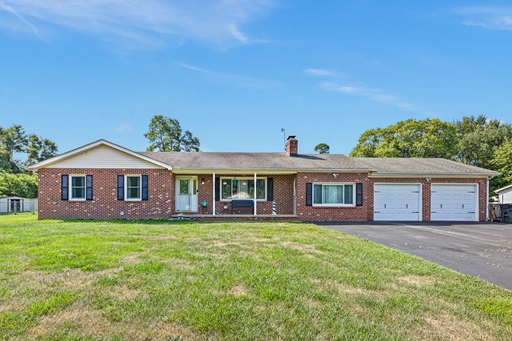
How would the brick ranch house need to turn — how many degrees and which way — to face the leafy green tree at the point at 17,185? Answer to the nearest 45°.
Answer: approximately 135° to its right

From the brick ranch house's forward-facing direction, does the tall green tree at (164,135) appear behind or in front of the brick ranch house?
behind

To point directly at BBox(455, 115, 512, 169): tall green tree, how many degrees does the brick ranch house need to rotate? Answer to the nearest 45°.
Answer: approximately 135° to its left

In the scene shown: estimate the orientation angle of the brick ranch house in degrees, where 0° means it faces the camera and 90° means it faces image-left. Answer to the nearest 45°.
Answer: approximately 0°
